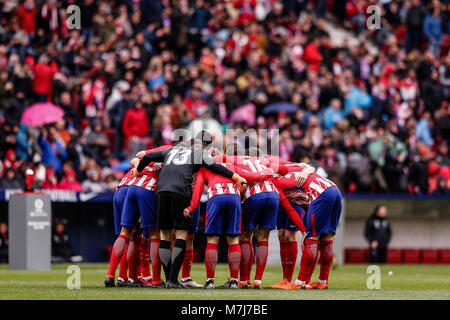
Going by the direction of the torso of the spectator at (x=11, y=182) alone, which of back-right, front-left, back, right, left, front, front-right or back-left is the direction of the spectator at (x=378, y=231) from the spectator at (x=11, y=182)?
left

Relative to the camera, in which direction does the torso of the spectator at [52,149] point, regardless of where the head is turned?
toward the camera

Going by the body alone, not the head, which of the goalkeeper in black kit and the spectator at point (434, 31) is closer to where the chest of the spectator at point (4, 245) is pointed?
the goalkeeper in black kit

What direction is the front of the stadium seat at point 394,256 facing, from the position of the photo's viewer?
facing the viewer

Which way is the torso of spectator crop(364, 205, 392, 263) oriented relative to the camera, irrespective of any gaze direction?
toward the camera

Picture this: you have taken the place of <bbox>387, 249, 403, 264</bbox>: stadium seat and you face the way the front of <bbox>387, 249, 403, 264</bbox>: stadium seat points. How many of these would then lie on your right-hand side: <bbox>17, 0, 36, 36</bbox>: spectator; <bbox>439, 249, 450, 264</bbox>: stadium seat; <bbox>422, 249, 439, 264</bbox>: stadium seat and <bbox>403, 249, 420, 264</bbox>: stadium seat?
1

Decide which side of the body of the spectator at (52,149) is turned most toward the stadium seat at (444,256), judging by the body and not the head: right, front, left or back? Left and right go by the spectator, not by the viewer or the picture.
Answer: left

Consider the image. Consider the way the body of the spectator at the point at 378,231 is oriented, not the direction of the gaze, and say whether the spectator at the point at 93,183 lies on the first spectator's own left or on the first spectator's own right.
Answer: on the first spectator's own right
